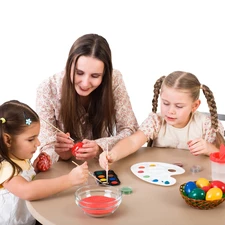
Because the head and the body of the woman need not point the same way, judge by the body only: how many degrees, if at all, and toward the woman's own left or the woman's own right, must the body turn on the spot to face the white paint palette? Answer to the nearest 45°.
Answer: approximately 45° to the woman's own left

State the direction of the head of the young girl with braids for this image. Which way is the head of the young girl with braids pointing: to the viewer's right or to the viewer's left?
to the viewer's left

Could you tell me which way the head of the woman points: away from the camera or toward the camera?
toward the camera

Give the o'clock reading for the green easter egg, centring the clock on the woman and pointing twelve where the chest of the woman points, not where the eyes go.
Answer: The green easter egg is roughly at 11 o'clock from the woman.

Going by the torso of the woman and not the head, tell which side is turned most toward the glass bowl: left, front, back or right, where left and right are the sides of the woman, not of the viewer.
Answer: front

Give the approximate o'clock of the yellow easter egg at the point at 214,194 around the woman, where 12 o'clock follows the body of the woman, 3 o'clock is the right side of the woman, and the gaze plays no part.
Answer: The yellow easter egg is roughly at 11 o'clock from the woman.

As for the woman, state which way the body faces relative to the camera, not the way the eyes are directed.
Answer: toward the camera
